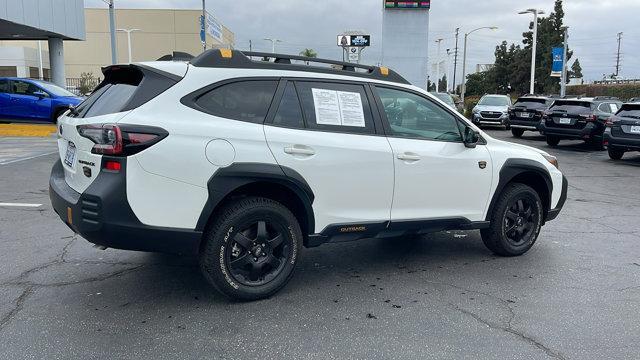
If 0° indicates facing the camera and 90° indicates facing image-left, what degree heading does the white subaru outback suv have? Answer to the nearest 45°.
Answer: approximately 225°

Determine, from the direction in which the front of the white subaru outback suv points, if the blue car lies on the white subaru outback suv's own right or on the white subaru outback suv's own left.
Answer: on the white subaru outback suv's own left

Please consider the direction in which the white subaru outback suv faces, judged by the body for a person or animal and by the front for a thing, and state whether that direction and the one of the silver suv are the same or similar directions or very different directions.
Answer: very different directions
